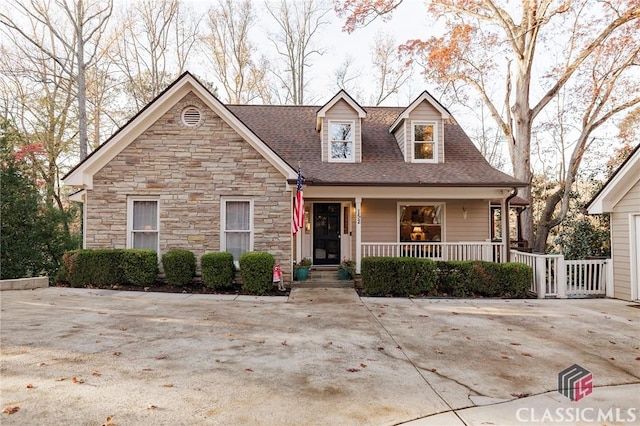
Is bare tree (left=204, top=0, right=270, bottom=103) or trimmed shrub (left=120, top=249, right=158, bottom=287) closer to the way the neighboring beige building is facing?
the trimmed shrub

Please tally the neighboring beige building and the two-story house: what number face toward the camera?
2

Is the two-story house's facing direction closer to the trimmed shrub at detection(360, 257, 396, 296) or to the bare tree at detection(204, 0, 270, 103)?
the trimmed shrub

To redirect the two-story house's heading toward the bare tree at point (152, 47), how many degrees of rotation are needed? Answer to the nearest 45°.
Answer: approximately 135° to its right

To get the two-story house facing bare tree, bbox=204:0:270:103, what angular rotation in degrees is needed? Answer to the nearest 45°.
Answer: approximately 180°

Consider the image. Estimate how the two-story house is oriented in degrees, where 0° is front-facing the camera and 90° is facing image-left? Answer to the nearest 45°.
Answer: approximately 0°

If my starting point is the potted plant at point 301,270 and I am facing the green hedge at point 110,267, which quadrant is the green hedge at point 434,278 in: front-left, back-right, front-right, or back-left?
back-left

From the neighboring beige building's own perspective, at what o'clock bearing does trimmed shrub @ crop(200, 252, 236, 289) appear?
The trimmed shrub is roughly at 2 o'clock from the neighboring beige building.
